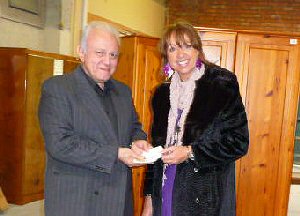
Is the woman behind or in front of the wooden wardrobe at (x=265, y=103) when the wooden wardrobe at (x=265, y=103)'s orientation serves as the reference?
in front

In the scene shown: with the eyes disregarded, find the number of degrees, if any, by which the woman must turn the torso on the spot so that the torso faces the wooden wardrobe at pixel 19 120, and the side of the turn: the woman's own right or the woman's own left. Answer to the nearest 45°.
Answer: approximately 90° to the woman's own right

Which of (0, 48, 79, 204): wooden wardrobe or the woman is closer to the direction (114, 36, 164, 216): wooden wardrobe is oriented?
the woman

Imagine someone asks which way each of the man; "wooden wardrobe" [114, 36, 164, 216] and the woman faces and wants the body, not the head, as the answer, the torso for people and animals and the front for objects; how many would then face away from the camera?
0

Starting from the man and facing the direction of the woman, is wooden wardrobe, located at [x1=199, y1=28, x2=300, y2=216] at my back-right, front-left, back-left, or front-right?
front-left

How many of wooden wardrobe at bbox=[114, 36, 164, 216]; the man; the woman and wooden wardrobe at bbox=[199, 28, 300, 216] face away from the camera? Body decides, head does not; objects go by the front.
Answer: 0

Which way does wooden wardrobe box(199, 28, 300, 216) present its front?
toward the camera

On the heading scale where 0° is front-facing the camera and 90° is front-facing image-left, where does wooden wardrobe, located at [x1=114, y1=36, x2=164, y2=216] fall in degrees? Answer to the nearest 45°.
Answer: approximately 315°

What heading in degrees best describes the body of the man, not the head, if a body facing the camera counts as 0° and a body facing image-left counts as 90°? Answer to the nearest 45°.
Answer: approximately 315°

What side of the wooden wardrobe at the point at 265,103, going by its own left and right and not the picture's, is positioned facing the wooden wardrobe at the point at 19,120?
right

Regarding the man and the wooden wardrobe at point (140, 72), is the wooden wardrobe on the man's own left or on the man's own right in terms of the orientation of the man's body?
on the man's own left

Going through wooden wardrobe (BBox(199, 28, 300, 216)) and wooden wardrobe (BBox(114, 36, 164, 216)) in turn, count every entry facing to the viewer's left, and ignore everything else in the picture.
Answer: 0

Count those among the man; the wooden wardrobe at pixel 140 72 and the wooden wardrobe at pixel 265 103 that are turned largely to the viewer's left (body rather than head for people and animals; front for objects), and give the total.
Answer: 0
